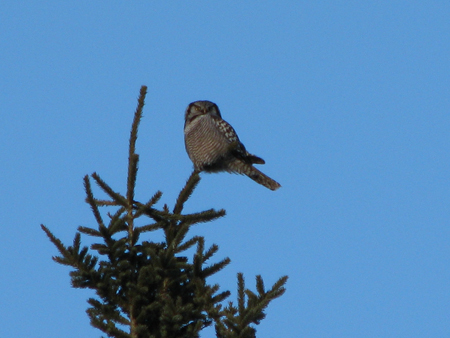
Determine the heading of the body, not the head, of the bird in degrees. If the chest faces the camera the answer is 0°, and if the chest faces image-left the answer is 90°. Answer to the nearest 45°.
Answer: approximately 45°
